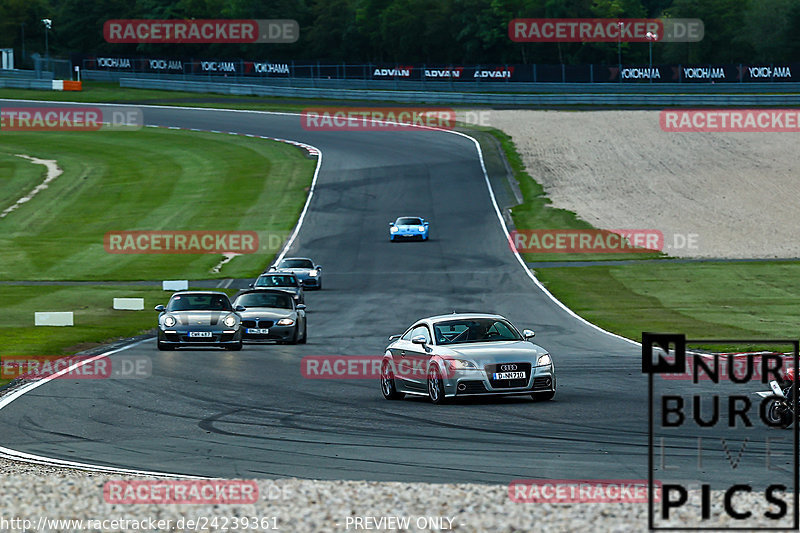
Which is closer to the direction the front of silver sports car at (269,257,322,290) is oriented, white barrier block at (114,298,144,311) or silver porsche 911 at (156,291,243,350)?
the silver porsche 911

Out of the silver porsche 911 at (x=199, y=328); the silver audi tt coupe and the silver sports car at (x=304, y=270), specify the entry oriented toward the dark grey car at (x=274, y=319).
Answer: the silver sports car at (x=304, y=270)

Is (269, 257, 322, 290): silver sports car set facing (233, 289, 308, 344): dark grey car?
yes

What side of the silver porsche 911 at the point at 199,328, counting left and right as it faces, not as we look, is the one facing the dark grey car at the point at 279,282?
back

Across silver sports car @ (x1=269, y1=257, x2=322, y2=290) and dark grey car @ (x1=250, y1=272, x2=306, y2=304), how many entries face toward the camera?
2

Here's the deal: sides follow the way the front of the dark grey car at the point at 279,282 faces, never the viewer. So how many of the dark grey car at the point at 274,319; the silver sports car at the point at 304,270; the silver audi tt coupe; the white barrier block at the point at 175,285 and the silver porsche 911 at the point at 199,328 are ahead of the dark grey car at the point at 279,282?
3

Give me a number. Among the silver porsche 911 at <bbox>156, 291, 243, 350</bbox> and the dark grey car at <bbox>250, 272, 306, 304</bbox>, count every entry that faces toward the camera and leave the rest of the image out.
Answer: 2

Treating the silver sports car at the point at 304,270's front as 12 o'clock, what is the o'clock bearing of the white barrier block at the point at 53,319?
The white barrier block is roughly at 1 o'clock from the silver sports car.

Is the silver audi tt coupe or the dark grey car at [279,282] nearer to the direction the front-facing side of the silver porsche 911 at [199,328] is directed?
the silver audi tt coupe
